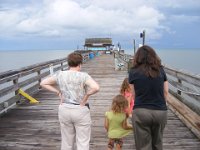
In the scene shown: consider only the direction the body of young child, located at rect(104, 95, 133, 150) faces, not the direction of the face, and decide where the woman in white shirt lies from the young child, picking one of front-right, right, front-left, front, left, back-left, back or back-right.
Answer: back-left

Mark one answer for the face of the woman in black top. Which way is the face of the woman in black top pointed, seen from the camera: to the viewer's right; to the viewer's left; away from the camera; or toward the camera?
away from the camera

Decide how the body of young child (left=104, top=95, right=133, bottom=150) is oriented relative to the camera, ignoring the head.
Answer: away from the camera

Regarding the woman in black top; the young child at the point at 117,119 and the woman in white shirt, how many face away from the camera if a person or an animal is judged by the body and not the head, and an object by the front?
3

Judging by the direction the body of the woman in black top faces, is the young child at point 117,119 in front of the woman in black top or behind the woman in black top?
in front

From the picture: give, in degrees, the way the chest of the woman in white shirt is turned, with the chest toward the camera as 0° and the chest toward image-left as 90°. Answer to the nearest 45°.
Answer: approximately 180°

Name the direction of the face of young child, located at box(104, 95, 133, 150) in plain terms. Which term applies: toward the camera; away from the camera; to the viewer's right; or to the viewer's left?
away from the camera

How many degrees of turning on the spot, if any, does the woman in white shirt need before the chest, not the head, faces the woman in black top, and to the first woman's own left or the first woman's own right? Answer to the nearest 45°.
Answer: approximately 135° to the first woman's own right

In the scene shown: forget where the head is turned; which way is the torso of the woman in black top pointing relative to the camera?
away from the camera
